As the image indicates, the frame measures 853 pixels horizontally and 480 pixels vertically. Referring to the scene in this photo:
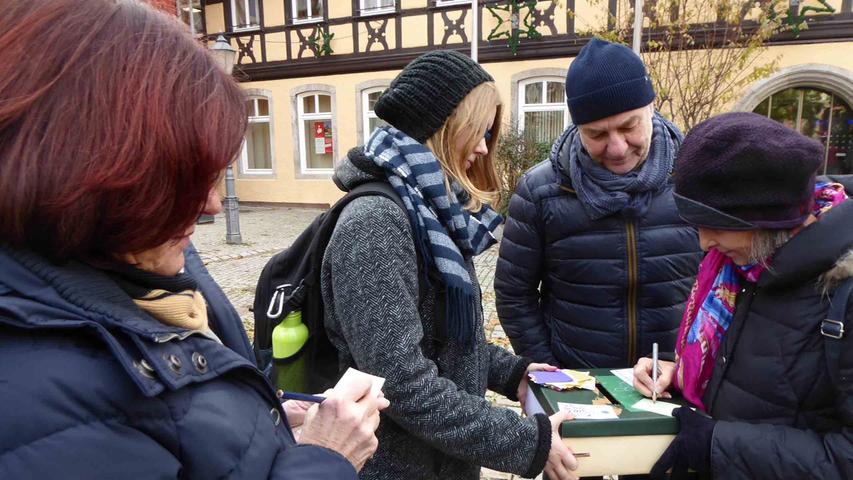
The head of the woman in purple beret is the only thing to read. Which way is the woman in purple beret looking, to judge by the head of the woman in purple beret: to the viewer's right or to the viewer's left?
to the viewer's left

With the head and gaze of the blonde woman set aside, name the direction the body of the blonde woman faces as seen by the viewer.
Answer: to the viewer's right

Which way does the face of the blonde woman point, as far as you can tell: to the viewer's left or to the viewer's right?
to the viewer's right

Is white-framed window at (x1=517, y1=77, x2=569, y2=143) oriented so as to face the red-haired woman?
yes

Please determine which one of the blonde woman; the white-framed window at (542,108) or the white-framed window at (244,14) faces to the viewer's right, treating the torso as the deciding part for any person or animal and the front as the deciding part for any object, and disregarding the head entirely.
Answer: the blonde woman

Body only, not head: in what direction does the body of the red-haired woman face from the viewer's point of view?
to the viewer's right

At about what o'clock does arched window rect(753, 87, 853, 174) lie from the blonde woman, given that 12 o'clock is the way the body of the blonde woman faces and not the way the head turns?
The arched window is roughly at 10 o'clock from the blonde woman.

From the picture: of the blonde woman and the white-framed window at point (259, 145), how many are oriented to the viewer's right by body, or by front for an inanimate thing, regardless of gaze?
1

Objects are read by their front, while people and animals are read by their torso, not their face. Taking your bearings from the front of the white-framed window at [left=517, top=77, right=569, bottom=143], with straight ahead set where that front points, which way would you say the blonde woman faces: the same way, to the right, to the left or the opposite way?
to the left
